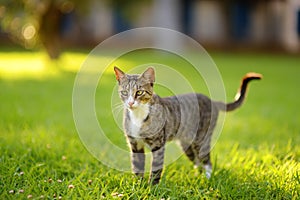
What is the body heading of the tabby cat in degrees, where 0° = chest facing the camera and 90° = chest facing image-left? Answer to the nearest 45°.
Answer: approximately 45°
